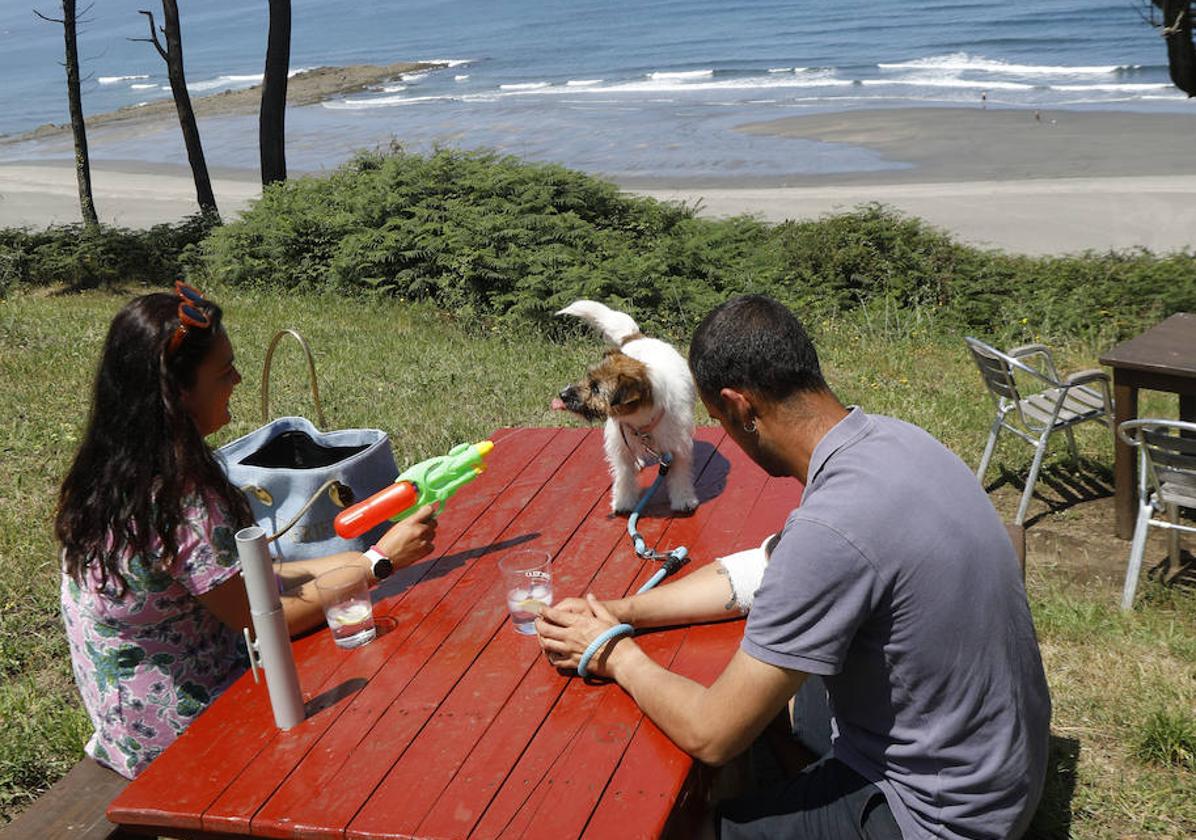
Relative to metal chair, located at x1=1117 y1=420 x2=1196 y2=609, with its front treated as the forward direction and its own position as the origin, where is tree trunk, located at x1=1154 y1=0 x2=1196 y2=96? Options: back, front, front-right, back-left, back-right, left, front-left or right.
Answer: front

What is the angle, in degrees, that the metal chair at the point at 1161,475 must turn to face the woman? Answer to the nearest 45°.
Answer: approximately 135° to its left

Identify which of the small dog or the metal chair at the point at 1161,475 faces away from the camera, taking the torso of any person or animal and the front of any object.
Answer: the metal chair

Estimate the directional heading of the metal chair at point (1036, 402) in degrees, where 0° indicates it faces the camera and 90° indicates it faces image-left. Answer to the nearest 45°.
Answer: approximately 225°

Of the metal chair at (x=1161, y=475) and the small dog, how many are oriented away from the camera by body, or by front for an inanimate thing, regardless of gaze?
1

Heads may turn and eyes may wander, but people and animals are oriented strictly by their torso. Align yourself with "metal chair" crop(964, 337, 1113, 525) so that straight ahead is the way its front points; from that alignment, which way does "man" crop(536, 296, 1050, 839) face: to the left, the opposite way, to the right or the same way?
to the left

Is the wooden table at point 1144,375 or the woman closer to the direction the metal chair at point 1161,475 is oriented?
the wooden table

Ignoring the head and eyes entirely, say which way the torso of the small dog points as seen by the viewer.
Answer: toward the camera

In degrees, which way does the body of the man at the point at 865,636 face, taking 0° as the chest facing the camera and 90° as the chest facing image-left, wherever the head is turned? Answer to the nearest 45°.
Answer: approximately 135°

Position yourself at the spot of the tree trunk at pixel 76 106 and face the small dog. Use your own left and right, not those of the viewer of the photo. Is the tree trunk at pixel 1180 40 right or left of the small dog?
left

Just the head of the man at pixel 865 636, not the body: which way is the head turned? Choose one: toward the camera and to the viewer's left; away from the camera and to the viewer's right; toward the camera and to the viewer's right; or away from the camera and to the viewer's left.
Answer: away from the camera and to the viewer's left

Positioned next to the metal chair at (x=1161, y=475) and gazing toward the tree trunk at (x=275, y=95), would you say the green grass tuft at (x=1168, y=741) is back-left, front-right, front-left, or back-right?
back-left

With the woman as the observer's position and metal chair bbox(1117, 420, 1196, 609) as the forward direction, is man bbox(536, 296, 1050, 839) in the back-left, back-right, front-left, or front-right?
front-right

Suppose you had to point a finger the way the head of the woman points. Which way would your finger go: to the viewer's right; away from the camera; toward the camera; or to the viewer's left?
to the viewer's right
